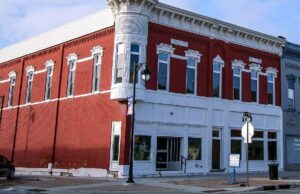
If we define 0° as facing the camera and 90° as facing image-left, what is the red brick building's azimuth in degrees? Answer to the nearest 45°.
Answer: approximately 315°
